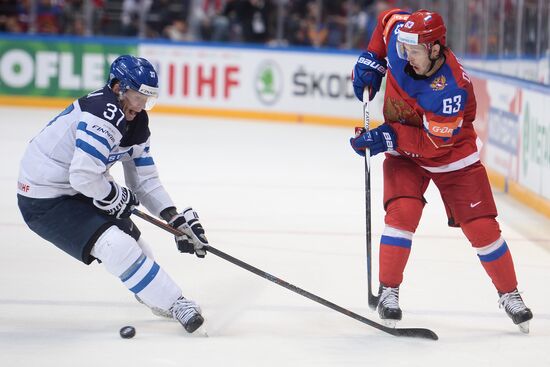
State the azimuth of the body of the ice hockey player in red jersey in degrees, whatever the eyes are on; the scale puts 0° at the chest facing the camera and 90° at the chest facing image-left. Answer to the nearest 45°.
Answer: approximately 45°

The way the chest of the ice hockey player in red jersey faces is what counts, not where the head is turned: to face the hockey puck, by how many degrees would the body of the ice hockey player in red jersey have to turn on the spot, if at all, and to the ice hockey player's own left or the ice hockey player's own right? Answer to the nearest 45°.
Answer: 0° — they already face it

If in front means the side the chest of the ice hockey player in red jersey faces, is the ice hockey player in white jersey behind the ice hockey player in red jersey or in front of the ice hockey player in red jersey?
in front
